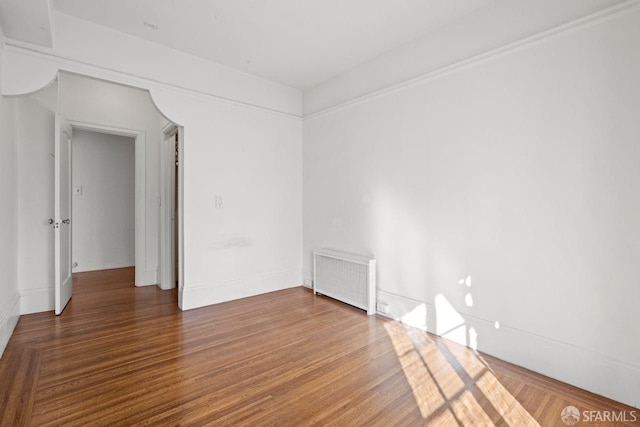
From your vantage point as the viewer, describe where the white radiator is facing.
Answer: facing the viewer and to the left of the viewer

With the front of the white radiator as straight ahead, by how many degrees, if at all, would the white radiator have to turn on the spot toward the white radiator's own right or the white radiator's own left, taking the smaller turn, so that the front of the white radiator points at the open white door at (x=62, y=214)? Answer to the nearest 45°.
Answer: approximately 45° to the white radiator's own right
